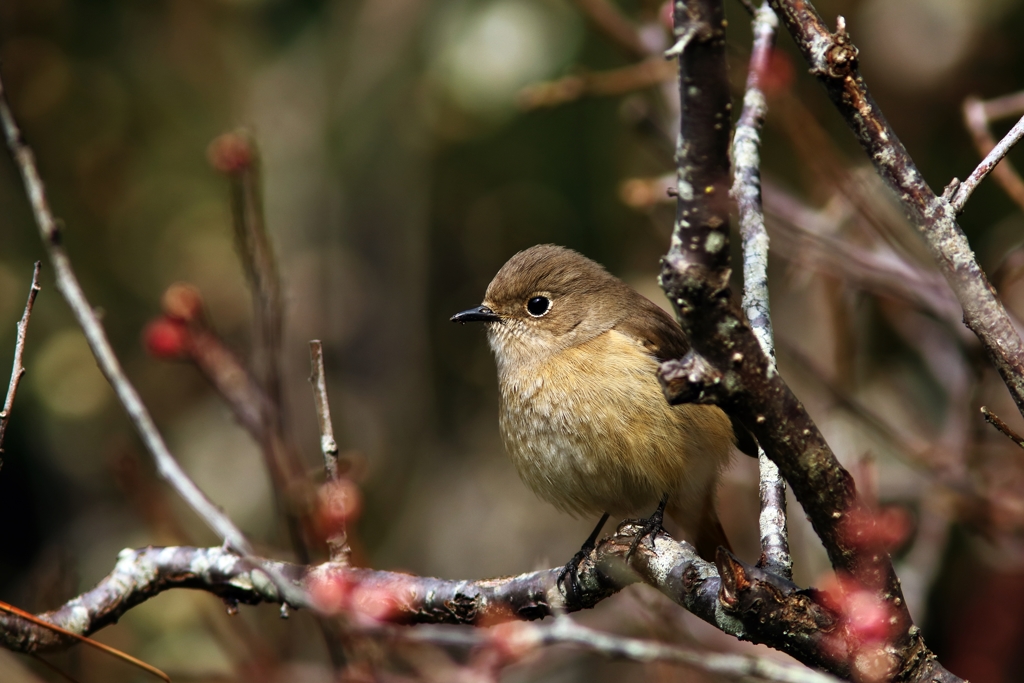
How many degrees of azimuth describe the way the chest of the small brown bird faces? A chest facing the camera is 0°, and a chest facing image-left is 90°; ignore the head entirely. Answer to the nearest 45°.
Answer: approximately 45°

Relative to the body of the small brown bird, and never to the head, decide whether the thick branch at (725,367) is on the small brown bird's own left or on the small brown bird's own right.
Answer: on the small brown bird's own left

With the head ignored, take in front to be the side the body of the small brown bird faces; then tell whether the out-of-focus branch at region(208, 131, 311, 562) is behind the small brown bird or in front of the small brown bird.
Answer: in front

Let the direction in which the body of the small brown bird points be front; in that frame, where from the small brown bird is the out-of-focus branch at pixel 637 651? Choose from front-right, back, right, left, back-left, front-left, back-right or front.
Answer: front-left
